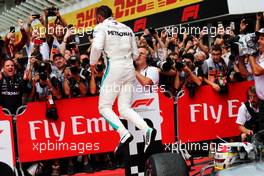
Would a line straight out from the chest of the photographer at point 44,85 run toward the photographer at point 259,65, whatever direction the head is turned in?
no

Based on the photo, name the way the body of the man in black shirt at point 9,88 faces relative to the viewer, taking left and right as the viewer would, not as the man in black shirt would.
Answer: facing the viewer

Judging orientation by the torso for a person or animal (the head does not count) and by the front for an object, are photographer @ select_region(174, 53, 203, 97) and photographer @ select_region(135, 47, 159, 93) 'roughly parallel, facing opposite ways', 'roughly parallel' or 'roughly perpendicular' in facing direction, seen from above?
roughly parallel

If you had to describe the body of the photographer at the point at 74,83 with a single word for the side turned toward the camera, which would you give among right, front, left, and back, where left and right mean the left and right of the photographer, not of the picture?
front

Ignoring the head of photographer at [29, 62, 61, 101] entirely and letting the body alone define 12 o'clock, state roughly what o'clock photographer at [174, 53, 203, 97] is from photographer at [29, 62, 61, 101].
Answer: photographer at [174, 53, 203, 97] is roughly at 9 o'clock from photographer at [29, 62, 61, 101].

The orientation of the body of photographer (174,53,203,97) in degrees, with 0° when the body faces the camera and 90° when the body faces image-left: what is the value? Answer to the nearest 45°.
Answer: approximately 45°

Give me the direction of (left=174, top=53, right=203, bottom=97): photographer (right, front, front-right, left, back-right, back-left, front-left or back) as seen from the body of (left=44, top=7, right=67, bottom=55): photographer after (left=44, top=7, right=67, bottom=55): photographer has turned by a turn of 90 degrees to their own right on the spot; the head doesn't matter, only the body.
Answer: back-left

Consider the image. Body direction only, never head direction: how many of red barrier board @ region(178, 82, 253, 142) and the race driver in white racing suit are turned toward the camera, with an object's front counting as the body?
1

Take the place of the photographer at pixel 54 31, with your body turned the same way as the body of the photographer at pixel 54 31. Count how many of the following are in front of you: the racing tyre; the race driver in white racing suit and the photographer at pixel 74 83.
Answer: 3

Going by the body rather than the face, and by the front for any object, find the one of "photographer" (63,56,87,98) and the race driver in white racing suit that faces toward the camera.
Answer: the photographer

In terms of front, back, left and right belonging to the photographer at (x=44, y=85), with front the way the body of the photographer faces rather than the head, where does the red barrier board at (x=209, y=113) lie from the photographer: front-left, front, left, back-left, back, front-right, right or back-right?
left

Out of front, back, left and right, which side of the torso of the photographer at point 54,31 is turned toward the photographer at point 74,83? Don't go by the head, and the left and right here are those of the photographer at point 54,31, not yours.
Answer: front

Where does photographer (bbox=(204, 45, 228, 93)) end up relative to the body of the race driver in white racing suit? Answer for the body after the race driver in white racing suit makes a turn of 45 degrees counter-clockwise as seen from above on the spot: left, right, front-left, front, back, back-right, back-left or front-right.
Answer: back-right

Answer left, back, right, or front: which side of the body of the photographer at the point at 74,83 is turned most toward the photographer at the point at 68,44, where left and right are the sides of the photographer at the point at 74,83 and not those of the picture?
back

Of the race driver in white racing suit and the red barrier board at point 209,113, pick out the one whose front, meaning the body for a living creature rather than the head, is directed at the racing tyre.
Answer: the red barrier board

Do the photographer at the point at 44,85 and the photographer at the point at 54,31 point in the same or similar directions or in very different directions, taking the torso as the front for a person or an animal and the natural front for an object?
same or similar directions

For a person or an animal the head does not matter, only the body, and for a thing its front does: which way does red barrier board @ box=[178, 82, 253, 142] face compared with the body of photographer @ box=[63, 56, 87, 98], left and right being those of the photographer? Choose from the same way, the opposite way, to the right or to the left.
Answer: the same way
